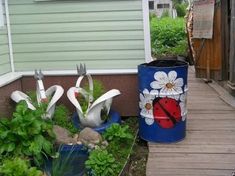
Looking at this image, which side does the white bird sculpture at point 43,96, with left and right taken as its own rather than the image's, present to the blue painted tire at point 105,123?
left

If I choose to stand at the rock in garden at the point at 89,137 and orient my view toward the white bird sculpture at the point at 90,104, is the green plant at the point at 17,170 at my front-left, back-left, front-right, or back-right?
back-left

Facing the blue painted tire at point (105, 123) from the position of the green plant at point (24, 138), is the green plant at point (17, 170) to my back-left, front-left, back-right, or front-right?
back-right

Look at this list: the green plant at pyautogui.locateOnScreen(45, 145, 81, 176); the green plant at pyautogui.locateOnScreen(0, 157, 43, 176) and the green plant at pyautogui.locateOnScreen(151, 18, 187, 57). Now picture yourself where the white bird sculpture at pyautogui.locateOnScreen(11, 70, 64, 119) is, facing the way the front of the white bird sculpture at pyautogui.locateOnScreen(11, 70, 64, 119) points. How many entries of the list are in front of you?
2

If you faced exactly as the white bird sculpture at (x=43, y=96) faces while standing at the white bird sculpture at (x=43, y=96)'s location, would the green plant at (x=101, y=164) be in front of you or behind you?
in front

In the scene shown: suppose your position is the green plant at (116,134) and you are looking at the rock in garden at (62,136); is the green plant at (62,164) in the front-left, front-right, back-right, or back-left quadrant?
front-left

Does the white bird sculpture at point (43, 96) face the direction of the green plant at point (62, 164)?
yes

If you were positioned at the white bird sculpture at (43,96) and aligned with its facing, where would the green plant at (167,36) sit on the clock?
The green plant is roughly at 7 o'clock from the white bird sculpture.

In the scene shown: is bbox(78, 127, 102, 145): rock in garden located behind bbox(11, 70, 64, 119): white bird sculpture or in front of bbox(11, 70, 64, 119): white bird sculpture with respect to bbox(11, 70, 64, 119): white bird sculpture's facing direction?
in front

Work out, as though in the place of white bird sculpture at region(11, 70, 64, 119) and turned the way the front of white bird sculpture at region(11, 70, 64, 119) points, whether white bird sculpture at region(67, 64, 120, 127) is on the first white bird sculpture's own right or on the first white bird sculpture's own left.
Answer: on the first white bird sculpture's own left

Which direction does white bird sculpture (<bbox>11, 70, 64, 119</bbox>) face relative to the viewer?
toward the camera

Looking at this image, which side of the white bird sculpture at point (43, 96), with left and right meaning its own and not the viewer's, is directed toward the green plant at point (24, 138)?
front

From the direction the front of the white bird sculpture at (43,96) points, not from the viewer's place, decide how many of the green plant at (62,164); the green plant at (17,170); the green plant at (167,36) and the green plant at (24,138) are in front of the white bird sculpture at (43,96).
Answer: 3
